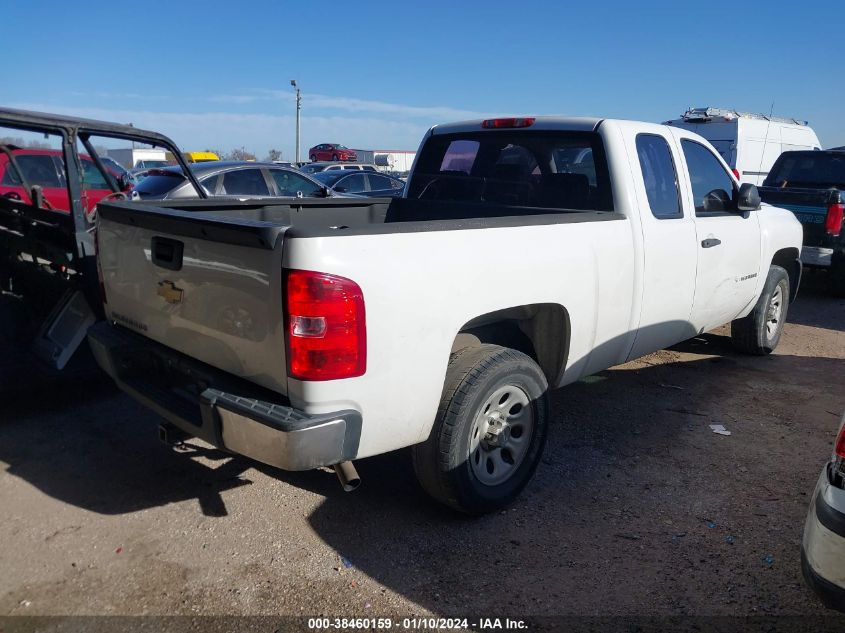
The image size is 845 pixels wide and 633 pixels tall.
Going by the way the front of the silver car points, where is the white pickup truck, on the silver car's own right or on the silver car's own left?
on the silver car's own right

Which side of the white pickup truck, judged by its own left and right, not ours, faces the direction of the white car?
right

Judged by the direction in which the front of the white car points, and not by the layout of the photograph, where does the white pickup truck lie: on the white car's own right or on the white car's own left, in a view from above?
on the white car's own left

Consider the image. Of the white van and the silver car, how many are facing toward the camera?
0

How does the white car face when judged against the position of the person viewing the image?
facing away from the viewer and to the right of the viewer

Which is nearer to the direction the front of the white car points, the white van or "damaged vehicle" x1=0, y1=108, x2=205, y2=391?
the white van

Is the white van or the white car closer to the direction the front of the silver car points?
the white van

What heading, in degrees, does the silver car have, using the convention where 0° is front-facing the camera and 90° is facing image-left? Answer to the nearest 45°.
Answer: approximately 225°

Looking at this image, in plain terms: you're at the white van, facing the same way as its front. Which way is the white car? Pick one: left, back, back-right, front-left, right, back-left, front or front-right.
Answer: back-right

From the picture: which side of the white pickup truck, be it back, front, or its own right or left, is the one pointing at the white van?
front

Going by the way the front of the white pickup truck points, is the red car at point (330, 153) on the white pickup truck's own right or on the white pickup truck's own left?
on the white pickup truck's own left

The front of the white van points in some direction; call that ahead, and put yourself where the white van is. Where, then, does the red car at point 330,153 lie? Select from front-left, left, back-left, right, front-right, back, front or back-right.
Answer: left

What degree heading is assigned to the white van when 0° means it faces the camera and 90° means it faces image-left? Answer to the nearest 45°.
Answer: approximately 225°

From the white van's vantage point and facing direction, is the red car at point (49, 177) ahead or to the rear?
to the rear

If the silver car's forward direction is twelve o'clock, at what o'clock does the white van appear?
The white van is roughly at 1 o'clock from the silver car.

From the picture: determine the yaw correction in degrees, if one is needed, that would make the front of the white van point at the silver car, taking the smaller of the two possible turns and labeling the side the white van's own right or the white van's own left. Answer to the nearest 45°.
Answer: approximately 180°

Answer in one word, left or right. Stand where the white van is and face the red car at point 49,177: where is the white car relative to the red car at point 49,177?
left
